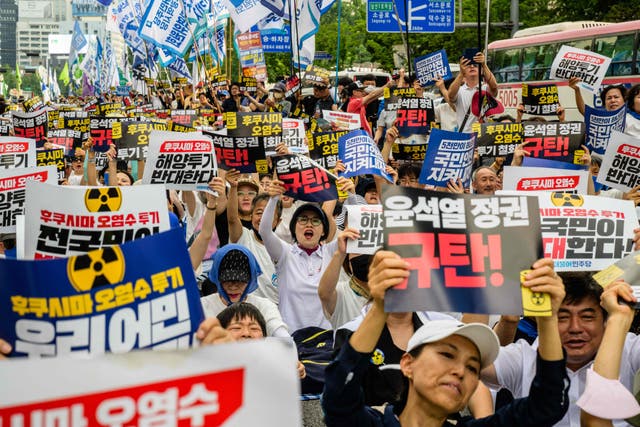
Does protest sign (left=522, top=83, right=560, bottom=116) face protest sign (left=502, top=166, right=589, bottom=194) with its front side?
yes

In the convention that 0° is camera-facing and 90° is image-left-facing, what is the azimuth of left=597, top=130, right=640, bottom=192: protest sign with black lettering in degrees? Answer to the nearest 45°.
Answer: approximately 0°

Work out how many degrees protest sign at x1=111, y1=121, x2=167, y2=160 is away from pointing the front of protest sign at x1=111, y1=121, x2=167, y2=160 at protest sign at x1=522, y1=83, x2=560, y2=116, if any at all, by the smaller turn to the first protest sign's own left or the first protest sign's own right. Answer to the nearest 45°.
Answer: approximately 90° to the first protest sign's own left

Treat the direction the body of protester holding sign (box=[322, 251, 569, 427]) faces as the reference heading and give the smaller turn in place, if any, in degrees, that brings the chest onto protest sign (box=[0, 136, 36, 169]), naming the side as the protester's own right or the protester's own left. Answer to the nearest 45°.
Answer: approximately 180°

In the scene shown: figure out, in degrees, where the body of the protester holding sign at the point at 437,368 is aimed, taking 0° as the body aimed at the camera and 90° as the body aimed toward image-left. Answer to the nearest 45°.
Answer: approximately 315°

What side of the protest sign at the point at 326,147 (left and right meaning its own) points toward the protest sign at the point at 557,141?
left

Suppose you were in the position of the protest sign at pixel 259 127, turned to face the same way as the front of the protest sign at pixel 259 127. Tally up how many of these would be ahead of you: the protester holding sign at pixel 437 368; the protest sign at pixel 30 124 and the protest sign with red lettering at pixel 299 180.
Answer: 2

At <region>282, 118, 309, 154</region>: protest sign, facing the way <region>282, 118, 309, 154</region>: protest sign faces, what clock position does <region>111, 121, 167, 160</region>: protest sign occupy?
<region>111, 121, 167, 160</region>: protest sign is roughly at 4 o'clock from <region>282, 118, 309, 154</region>: protest sign.

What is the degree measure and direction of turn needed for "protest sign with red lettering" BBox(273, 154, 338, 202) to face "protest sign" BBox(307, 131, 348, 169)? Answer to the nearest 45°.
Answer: approximately 180°
